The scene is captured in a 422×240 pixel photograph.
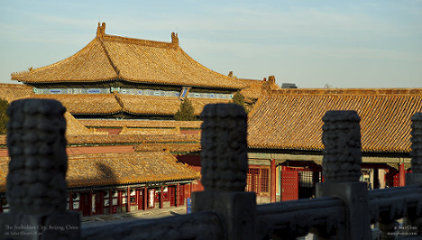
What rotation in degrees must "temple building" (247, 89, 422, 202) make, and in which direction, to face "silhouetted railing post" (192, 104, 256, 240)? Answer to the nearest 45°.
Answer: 0° — it already faces it

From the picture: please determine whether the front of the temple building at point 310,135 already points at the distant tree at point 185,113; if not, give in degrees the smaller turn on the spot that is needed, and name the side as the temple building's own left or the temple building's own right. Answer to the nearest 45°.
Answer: approximately 135° to the temple building's own right

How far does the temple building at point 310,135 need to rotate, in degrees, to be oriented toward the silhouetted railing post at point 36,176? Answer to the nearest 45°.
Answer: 0° — it already faces it

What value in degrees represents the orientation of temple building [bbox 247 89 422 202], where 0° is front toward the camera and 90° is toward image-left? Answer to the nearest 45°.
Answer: approximately 0°

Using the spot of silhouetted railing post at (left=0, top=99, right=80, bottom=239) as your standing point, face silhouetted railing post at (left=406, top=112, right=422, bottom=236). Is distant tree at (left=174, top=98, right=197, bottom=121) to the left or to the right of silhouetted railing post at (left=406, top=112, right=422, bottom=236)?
left

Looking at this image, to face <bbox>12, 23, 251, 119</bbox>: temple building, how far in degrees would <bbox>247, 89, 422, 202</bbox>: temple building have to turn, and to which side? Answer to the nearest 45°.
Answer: approximately 135° to its right

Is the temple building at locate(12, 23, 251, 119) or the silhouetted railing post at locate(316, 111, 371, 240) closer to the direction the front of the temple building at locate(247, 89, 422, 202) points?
the silhouetted railing post
